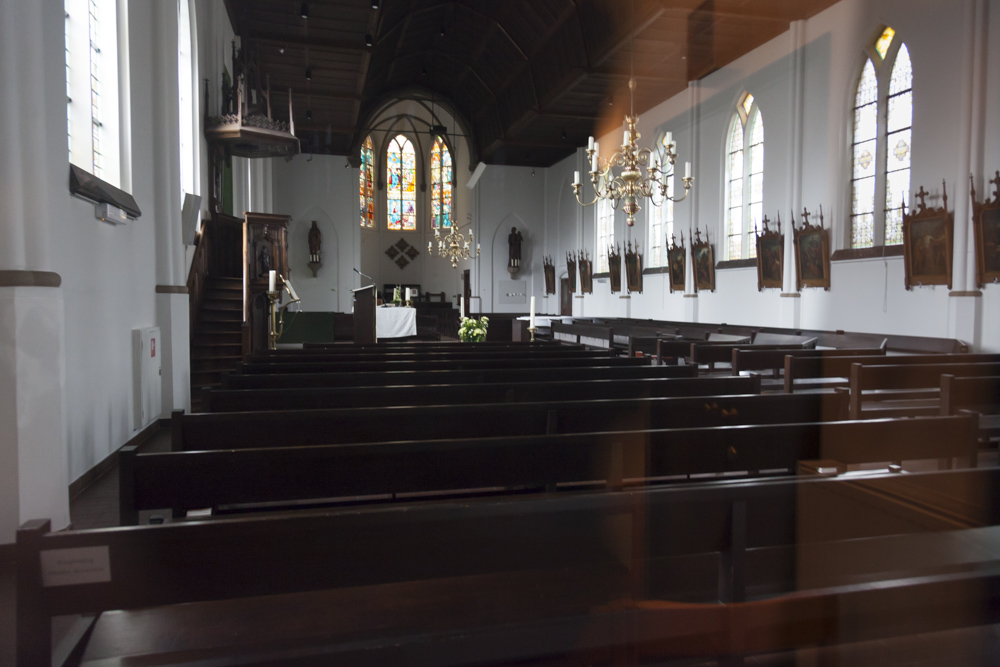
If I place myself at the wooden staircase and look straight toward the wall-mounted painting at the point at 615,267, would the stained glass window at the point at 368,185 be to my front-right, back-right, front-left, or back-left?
front-left

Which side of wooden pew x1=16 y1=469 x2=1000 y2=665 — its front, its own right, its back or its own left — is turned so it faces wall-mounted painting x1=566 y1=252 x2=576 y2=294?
front

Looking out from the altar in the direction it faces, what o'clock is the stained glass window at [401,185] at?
The stained glass window is roughly at 6 o'clock from the altar.

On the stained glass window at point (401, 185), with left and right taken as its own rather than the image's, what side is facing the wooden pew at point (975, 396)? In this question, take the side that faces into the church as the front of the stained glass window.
front

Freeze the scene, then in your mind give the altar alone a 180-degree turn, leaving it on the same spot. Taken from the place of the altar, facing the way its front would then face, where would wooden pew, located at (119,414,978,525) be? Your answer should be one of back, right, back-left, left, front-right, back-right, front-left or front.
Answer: back

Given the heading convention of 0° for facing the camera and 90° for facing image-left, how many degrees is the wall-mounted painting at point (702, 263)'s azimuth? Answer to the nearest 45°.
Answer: approximately 45°

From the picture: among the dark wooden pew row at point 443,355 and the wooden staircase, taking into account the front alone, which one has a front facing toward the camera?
the wooden staircase

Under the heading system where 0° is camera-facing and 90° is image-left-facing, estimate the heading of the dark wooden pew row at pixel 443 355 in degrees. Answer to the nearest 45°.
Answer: approximately 180°

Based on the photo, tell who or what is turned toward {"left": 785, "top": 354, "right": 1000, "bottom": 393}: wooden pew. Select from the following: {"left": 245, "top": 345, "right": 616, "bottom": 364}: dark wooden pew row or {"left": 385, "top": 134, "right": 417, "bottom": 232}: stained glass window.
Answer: the stained glass window

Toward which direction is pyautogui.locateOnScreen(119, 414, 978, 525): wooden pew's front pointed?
away from the camera

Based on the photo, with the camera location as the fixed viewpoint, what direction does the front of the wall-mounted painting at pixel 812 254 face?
facing the viewer and to the left of the viewer

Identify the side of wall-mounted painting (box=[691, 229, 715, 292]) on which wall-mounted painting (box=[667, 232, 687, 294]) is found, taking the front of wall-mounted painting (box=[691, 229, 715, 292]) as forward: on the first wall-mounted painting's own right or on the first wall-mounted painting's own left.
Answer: on the first wall-mounted painting's own right

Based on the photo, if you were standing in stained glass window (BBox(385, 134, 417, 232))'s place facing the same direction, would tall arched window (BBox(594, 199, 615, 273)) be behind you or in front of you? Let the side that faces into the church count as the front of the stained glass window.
in front

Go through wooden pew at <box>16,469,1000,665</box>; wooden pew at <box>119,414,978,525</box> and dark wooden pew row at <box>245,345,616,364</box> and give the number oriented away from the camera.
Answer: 3

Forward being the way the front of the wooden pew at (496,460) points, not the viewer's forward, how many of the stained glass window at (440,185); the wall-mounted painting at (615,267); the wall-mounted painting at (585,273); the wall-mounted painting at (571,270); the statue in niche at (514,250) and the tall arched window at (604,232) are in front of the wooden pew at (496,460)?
6

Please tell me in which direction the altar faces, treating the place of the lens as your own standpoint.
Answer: facing the viewer

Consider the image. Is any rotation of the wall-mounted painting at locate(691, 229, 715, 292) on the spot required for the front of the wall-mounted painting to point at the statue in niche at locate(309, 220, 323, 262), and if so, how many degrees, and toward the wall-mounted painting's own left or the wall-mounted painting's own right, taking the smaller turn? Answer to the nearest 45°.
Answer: approximately 45° to the wall-mounted painting's own right

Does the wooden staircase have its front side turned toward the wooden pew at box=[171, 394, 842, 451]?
yes

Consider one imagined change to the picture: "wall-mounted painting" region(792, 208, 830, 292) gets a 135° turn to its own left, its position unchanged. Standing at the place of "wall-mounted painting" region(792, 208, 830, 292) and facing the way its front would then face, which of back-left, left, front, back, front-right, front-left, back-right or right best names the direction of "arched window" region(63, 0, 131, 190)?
back-right

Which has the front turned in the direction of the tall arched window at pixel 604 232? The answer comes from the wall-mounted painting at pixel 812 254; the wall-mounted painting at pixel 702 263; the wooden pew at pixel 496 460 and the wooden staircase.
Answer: the wooden pew

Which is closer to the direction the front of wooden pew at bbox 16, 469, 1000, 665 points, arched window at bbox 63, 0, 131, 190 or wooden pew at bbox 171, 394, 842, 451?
the wooden pew

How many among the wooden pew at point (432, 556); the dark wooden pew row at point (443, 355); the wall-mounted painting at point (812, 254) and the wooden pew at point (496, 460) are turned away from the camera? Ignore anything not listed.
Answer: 3
